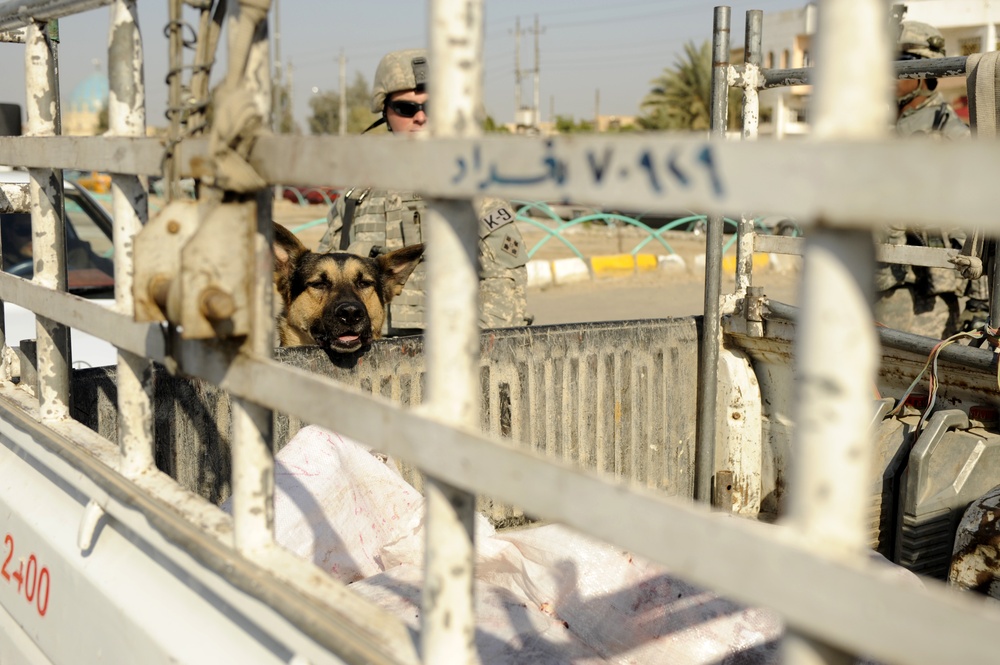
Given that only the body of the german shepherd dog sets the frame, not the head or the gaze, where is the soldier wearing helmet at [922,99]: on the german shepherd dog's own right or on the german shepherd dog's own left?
on the german shepherd dog's own left

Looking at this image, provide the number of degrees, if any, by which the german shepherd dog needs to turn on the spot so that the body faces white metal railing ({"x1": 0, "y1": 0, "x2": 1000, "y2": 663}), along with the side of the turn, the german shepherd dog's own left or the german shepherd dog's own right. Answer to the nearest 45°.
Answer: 0° — it already faces it

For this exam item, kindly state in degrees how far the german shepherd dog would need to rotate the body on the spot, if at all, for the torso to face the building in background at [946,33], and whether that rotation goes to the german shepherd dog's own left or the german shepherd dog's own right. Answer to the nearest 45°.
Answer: approximately 135° to the german shepherd dog's own left

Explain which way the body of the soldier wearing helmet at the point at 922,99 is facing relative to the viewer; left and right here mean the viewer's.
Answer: facing to the left of the viewer

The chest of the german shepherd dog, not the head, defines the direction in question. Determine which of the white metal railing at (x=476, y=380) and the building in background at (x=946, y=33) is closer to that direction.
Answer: the white metal railing

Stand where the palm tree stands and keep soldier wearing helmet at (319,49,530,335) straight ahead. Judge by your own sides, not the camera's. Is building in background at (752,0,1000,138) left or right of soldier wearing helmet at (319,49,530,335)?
left

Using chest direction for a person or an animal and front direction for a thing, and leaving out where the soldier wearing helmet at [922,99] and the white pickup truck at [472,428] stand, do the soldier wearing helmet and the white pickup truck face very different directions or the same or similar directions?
very different directions
